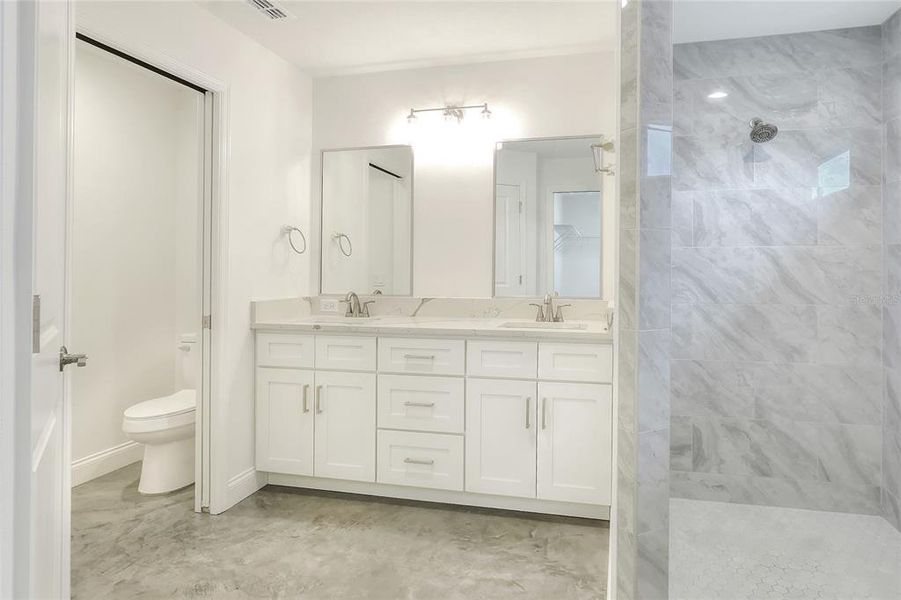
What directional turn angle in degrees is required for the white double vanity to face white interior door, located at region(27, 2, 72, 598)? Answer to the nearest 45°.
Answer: approximately 45° to its right

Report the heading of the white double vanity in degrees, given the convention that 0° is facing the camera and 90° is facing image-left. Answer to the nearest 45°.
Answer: approximately 0°

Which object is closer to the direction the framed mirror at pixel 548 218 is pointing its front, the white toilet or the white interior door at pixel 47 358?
the white interior door

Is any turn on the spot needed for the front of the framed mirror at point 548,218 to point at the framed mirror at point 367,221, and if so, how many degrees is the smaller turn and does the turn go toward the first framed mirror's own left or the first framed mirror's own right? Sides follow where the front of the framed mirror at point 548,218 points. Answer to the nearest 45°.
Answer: approximately 90° to the first framed mirror's own right

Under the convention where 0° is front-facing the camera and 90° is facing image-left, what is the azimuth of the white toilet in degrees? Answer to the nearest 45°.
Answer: approximately 45°

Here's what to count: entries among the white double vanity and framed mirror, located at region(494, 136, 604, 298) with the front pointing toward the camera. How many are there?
2
